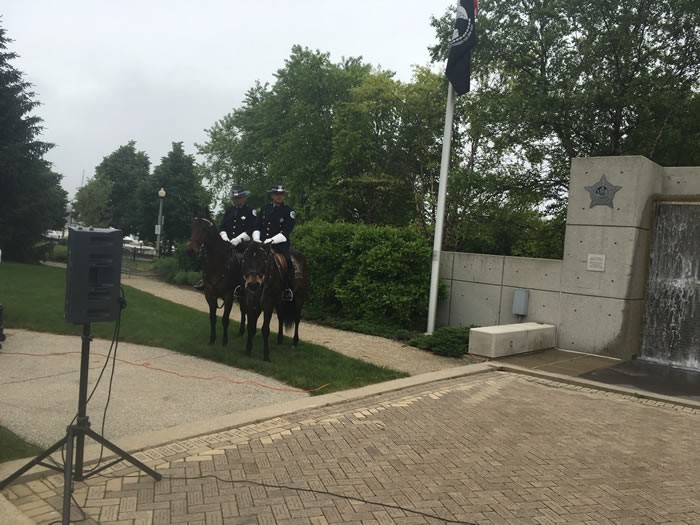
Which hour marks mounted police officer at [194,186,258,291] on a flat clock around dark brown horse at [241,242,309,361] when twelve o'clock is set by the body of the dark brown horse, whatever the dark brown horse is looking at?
The mounted police officer is roughly at 4 o'clock from the dark brown horse.

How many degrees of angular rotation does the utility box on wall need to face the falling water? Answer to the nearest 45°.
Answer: approximately 135° to its left

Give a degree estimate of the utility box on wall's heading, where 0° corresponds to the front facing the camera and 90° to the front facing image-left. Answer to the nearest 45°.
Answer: approximately 45°

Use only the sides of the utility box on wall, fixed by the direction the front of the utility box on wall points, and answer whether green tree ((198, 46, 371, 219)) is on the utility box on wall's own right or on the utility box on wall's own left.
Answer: on the utility box on wall's own right

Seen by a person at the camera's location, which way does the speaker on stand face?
facing away from the viewer and to the left of the viewer

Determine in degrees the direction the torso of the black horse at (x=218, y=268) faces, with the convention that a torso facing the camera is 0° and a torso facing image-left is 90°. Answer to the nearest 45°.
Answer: approximately 45°
